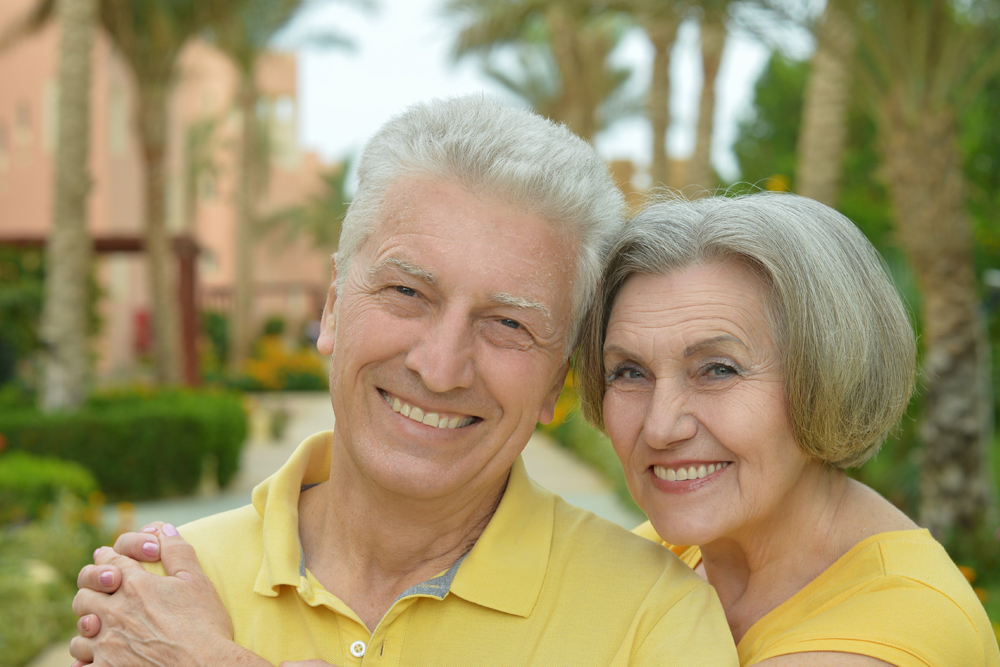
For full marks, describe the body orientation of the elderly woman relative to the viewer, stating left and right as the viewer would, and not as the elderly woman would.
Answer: facing the viewer and to the left of the viewer

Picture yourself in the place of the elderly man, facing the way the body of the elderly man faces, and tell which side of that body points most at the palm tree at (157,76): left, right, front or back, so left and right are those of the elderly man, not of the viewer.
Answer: back

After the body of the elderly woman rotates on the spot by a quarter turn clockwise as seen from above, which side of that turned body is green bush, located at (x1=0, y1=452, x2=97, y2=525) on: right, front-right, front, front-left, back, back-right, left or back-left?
front

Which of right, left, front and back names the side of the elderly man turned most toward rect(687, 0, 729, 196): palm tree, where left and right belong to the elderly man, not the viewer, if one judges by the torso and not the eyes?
back

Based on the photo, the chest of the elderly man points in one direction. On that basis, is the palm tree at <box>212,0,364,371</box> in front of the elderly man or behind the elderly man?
behind

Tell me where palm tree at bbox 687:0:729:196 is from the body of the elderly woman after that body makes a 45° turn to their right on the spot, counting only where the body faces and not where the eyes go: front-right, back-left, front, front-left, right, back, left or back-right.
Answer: right

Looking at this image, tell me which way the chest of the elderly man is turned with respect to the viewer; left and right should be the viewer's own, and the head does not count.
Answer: facing the viewer

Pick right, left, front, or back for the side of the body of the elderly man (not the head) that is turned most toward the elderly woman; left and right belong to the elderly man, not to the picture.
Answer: left

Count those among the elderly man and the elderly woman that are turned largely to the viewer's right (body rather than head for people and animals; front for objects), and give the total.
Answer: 0

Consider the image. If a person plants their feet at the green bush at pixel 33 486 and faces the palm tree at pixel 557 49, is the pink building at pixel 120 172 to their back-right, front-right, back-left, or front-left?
front-left
